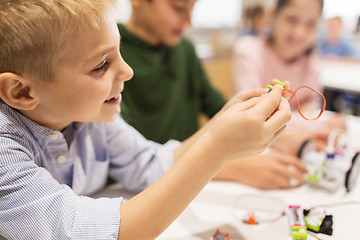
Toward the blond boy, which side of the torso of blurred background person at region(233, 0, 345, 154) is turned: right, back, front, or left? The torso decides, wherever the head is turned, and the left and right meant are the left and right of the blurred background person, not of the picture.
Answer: front

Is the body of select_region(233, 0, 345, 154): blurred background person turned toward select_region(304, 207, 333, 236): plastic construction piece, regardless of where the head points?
yes

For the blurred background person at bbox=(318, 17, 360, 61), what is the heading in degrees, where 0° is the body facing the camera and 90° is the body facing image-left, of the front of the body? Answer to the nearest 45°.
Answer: approximately 0°

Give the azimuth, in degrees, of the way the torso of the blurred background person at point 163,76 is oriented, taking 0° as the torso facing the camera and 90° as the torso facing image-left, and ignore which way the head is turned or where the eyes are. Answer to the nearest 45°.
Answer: approximately 315°

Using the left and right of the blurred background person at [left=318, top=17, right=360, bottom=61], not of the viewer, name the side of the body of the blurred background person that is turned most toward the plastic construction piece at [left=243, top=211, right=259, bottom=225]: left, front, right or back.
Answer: front

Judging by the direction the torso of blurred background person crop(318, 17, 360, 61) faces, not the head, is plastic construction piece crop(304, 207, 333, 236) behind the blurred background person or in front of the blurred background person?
in front

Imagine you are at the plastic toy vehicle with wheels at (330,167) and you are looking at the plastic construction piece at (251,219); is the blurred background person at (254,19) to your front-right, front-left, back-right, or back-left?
back-right

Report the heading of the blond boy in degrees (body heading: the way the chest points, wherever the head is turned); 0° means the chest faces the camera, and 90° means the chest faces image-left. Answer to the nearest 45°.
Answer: approximately 270°

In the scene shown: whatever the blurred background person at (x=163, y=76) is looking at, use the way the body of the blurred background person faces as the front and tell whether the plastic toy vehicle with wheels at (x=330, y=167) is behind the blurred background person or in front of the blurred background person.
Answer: in front

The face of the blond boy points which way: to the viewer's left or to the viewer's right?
to the viewer's right

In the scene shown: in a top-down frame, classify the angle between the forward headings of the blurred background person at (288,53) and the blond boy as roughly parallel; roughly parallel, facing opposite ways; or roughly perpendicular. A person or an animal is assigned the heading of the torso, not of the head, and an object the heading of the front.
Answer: roughly perpendicular

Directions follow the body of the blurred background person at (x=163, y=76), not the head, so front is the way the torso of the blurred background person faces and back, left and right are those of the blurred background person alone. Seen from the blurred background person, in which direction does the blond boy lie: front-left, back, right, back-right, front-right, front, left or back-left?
front-right
